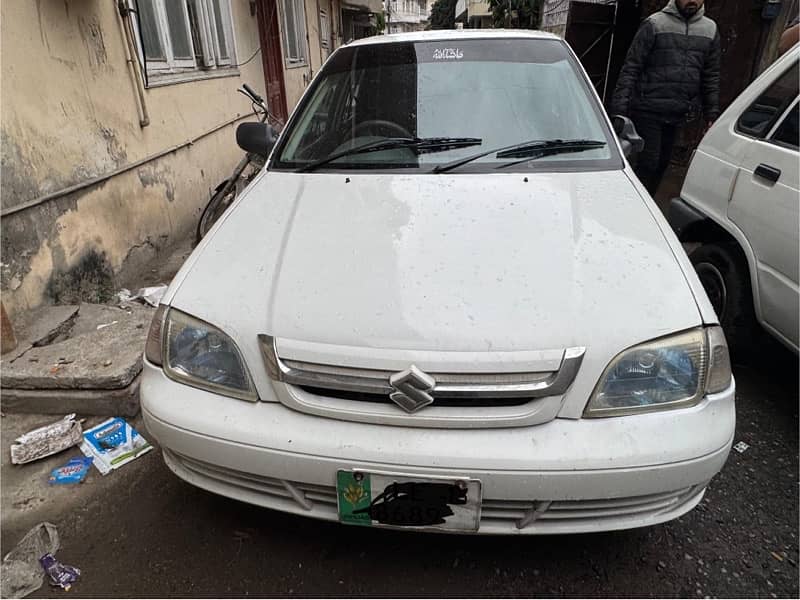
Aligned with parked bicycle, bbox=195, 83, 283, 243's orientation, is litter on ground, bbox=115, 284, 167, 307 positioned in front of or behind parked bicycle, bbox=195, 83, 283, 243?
in front

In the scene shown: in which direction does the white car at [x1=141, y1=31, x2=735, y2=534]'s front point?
toward the camera

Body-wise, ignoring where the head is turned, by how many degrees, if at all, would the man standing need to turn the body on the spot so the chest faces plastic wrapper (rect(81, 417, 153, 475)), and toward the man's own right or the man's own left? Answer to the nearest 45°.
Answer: approximately 45° to the man's own right

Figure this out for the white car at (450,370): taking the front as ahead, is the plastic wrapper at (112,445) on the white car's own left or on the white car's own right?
on the white car's own right

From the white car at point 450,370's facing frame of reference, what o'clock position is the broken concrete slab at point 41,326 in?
The broken concrete slab is roughly at 2 o'clock from the white car.

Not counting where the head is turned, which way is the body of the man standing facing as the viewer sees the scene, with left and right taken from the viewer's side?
facing the viewer

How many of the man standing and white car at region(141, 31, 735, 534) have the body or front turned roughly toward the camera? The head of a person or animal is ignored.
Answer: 2

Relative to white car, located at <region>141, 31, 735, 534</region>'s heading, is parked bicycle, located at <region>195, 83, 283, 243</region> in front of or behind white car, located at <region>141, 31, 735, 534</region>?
behind

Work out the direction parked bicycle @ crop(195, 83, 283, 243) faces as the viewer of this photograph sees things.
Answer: facing the viewer and to the left of the viewer

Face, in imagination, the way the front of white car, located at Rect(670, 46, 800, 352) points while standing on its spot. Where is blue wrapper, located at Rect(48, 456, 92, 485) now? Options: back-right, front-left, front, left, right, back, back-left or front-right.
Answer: right
